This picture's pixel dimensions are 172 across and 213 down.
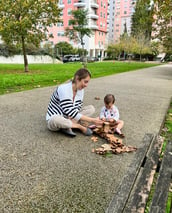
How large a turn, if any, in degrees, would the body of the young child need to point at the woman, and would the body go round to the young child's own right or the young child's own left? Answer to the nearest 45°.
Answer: approximately 45° to the young child's own right

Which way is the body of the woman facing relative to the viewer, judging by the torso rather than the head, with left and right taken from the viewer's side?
facing the viewer and to the right of the viewer

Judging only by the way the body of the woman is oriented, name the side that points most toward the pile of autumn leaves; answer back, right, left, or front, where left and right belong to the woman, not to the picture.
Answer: front

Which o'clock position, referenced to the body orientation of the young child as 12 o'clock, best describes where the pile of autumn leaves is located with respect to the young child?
The pile of autumn leaves is roughly at 12 o'clock from the young child.

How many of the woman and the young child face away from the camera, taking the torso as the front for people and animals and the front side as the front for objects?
0

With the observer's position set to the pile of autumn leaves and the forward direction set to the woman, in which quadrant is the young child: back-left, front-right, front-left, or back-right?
front-right

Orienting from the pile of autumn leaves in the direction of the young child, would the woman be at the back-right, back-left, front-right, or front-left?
front-left

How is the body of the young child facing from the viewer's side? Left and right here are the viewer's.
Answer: facing the viewer

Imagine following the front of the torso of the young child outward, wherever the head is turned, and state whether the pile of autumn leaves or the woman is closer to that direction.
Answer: the pile of autumn leaves

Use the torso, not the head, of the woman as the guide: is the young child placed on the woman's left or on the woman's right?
on the woman's left
